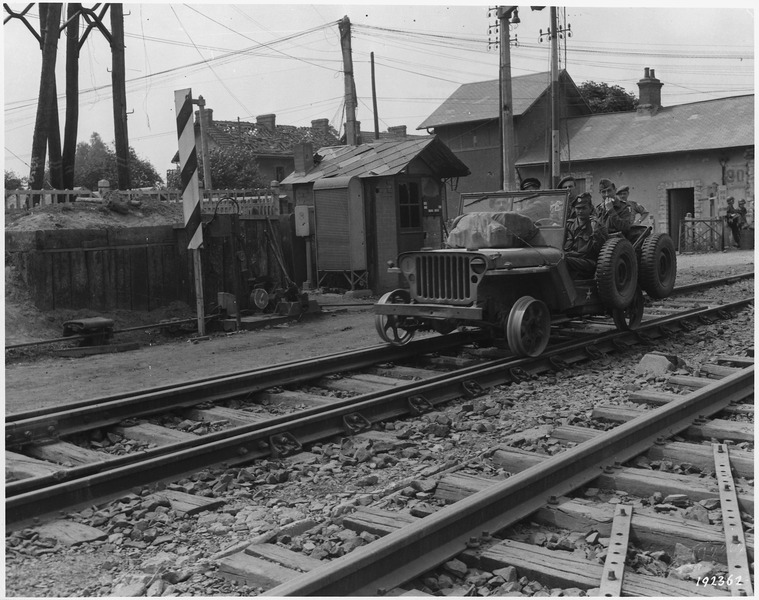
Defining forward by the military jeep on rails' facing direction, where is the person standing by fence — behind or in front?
behind

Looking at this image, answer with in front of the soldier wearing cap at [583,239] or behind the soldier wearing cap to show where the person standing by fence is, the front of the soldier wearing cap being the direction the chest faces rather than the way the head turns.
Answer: behind

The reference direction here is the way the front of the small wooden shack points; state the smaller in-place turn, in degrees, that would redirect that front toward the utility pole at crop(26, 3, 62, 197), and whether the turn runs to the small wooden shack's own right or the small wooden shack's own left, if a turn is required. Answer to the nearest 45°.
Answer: approximately 135° to the small wooden shack's own right

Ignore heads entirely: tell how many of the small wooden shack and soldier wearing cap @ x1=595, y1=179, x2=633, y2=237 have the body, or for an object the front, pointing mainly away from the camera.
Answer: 0

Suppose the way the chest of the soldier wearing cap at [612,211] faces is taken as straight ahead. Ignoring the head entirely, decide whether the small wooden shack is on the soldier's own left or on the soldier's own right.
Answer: on the soldier's own right

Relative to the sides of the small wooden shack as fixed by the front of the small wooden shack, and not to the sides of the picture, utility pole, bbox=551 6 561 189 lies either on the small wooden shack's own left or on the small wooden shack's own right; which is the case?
on the small wooden shack's own left

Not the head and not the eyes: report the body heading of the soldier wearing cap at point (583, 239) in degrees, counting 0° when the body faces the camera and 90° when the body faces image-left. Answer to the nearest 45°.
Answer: approximately 45°

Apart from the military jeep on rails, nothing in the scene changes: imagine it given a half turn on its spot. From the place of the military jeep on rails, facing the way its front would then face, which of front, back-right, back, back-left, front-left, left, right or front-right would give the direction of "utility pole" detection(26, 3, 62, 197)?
left

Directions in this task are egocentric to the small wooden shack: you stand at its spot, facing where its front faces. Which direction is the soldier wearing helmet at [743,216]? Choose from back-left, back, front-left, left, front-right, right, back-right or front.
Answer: left

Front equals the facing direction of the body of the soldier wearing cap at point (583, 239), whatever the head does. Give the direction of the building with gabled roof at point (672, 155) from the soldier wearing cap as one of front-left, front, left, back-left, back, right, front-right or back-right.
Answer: back-right

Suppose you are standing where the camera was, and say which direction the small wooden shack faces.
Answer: facing the viewer and to the right of the viewer

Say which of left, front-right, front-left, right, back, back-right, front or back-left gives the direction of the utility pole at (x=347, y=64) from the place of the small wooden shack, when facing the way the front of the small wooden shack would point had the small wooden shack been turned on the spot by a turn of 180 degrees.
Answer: front-right
